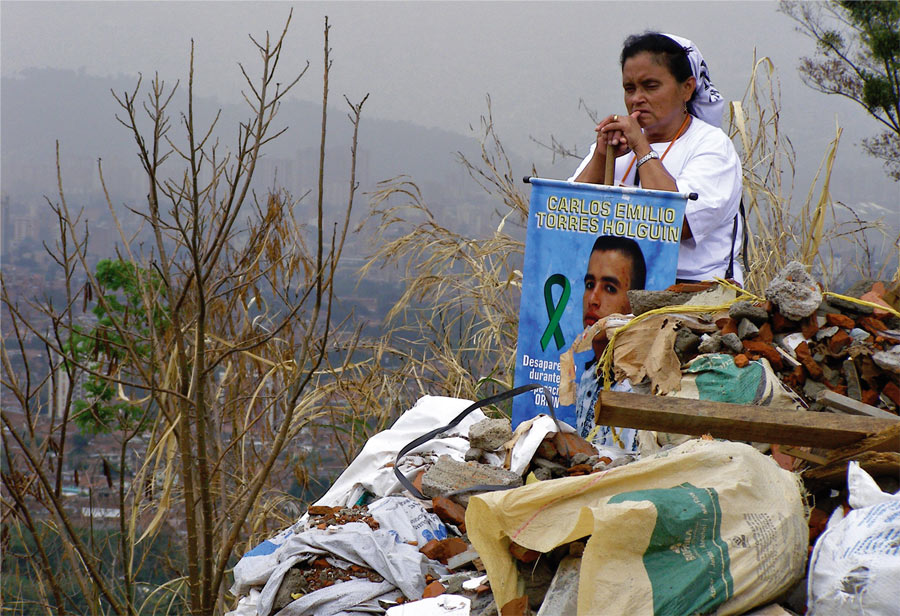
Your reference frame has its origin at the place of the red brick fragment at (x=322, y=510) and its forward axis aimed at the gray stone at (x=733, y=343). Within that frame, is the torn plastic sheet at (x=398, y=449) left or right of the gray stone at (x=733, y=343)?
left

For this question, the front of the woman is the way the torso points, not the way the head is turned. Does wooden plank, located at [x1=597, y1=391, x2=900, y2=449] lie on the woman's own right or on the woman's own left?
on the woman's own left

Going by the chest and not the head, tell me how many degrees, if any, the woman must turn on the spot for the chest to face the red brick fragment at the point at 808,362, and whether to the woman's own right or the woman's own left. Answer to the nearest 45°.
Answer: approximately 90° to the woman's own left

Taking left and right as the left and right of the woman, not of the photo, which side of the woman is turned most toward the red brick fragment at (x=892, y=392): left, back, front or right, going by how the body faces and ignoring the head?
left

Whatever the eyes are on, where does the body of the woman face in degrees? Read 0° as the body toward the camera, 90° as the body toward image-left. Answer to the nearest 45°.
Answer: approximately 45°

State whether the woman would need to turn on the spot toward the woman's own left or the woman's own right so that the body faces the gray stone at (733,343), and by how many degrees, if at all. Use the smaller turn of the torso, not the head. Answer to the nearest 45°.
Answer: approximately 45° to the woman's own left

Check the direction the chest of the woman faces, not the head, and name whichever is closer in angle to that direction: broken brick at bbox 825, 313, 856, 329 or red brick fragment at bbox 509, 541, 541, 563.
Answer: the red brick fragment

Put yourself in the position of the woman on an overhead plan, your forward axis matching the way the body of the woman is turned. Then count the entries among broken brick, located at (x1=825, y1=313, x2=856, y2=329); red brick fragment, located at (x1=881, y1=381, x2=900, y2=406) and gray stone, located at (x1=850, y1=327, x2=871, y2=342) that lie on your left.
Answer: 3

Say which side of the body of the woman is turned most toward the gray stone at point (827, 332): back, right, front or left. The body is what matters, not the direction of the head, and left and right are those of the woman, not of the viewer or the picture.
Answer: left
